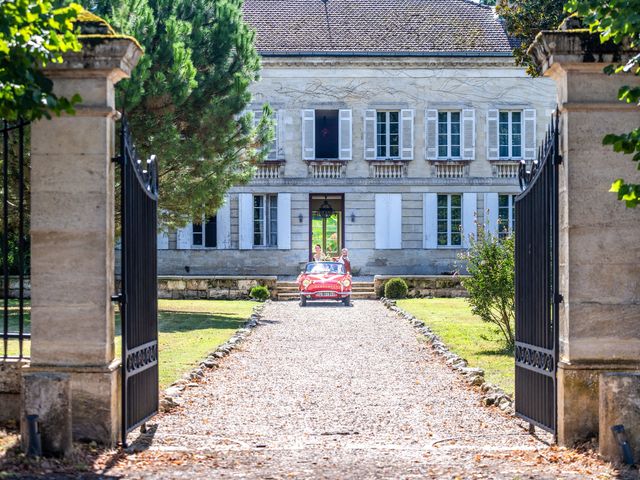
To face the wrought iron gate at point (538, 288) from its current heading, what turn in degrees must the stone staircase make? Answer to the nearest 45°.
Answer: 0° — it already faces it

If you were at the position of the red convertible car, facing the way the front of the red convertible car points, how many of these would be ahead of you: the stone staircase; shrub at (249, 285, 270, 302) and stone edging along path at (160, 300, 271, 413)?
1

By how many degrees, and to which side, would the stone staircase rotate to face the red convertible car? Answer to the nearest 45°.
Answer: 0° — it already faces it

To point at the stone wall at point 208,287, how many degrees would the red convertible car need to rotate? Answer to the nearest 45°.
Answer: approximately 135° to its right

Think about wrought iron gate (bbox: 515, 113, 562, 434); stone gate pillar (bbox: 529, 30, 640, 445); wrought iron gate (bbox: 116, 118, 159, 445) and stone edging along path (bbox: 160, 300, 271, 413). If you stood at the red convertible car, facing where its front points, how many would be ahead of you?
4

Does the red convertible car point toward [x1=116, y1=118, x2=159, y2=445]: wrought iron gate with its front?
yes

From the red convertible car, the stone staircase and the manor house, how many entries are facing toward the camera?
3

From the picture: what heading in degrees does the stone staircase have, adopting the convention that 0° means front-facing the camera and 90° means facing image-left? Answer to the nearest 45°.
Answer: approximately 0°

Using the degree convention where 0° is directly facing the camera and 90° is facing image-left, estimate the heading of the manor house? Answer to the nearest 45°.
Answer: approximately 0°

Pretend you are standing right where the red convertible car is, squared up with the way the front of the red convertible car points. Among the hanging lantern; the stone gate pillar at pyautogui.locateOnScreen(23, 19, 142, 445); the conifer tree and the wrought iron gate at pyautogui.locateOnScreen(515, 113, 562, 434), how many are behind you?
1

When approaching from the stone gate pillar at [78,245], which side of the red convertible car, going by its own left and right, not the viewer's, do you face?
front

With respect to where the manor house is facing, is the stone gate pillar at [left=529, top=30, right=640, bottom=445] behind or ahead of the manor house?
ahead

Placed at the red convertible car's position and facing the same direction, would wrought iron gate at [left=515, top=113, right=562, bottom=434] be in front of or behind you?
in front
